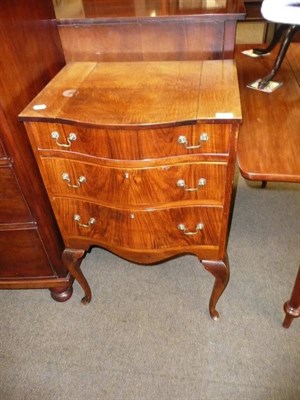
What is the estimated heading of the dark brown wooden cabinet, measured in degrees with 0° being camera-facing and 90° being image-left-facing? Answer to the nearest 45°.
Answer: approximately 0°

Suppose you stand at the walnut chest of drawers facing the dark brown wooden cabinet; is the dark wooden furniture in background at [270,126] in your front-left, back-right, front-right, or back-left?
back-right

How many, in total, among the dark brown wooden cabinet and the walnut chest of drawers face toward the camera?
2

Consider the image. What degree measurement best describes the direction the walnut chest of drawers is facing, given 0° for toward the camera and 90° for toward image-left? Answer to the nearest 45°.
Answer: approximately 0°
